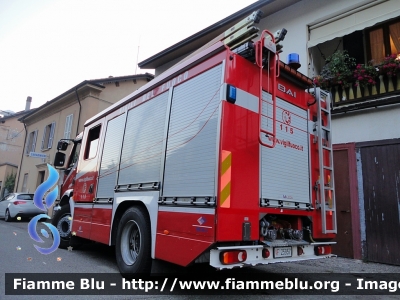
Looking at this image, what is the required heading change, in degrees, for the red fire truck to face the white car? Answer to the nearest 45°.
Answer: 0° — it already faces it

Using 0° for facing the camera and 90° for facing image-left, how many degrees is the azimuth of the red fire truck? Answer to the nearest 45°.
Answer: approximately 135°
